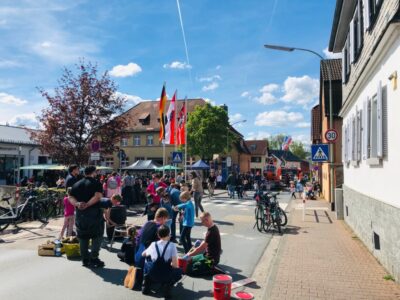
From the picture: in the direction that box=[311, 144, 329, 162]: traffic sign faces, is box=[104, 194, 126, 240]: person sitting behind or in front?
in front

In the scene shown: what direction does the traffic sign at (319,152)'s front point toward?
toward the camera

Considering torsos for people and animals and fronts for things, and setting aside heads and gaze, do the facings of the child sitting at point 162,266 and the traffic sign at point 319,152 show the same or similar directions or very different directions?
very different directions

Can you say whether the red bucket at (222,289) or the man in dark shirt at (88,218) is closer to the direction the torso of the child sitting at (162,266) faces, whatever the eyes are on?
the man in dark shirt

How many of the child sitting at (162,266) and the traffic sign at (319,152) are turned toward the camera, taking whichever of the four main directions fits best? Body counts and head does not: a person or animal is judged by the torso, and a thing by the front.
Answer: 1

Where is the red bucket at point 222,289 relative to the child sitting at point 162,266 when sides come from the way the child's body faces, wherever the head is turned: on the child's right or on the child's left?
on the child's right

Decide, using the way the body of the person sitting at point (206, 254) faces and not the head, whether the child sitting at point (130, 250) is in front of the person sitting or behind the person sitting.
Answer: in front

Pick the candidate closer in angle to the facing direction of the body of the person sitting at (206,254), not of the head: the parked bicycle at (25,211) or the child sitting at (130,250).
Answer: the child sitting

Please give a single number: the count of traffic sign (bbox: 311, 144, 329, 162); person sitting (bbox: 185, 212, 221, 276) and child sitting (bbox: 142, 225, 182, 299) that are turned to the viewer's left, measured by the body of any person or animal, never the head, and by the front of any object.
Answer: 1

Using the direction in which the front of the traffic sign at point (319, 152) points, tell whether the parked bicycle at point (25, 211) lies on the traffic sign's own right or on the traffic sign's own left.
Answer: on the traffic sign's own right

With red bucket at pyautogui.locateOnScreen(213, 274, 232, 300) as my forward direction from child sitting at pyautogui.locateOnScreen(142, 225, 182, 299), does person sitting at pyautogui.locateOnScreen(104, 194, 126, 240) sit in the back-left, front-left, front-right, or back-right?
back-left

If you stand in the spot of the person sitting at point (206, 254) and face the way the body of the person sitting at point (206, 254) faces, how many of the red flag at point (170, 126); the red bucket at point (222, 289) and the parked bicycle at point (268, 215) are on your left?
1

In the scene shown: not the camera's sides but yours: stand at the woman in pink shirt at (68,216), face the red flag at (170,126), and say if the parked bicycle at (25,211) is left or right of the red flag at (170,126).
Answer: left

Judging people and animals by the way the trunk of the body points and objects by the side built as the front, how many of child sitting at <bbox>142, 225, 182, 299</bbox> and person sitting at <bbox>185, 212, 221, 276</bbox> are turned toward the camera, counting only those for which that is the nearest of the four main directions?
0

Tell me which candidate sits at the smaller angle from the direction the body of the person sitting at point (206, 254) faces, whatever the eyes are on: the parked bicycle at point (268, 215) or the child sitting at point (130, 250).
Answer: the child sitting

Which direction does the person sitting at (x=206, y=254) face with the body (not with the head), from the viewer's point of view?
to the viewer's left

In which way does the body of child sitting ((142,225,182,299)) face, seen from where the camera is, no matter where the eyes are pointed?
away from the camera

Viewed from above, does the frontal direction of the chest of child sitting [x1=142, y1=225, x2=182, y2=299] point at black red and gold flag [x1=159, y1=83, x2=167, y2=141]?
yes

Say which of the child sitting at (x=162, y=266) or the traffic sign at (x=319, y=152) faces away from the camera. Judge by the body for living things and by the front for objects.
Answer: the child sitting

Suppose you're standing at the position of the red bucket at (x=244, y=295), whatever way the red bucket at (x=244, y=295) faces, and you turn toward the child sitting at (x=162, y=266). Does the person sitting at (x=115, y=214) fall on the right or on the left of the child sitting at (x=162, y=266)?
right

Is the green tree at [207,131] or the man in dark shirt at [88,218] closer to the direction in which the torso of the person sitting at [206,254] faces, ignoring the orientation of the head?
the man in dark shirt
